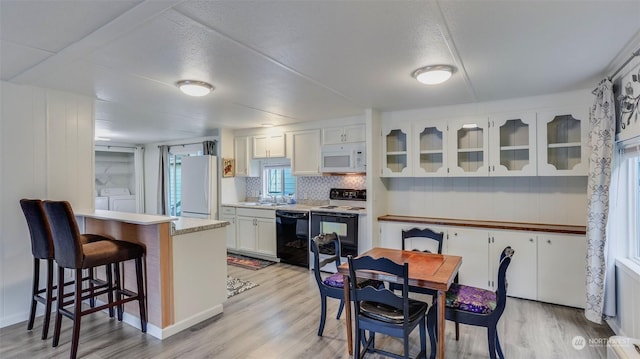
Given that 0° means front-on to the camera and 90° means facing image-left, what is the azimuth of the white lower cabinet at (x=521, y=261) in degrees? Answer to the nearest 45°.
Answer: approximately 45°

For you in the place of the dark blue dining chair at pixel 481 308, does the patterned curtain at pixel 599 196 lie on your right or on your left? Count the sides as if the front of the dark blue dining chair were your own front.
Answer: on your right

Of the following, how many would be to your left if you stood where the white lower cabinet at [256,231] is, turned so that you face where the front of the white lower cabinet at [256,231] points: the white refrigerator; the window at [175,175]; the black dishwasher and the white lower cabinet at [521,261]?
2

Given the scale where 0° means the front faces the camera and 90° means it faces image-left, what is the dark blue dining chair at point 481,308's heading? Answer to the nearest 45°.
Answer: approximately 90°

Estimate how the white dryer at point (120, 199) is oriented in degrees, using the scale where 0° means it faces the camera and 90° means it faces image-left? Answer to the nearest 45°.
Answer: approximately 0°

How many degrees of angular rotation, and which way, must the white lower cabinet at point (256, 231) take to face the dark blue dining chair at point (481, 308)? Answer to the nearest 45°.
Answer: approximately 90° to its left

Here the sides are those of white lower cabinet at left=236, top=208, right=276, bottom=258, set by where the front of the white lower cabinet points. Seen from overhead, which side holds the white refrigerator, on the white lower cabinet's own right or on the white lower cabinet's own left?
on the white lower cabinet's own right
